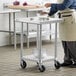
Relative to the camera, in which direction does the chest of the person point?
to the viewer's left
